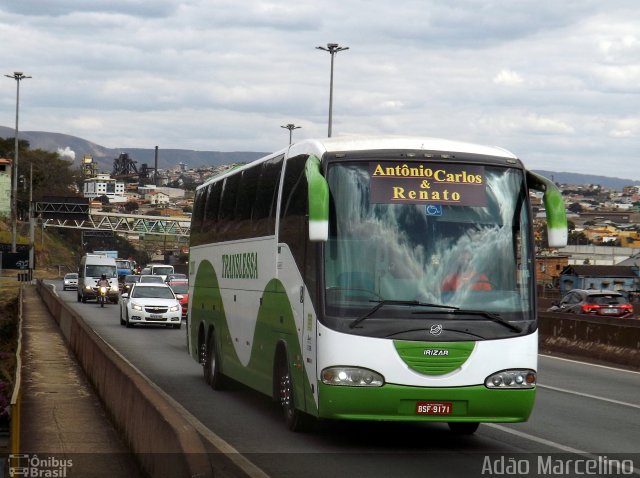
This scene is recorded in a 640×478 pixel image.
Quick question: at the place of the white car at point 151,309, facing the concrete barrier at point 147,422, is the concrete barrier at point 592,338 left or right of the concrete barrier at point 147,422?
left

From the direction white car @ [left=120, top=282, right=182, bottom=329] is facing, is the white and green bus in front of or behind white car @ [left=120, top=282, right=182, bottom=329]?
in front

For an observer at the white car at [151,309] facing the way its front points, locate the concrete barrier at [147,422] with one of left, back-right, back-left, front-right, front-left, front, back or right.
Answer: front

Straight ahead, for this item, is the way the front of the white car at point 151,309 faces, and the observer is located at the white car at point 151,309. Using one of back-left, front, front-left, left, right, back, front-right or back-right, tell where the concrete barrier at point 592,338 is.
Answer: front-left

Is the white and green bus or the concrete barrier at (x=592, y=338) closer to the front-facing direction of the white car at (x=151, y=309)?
the white and green bus

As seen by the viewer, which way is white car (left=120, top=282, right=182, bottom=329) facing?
toward the camera

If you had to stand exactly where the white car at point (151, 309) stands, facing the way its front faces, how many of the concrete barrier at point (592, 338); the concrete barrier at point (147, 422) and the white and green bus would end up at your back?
0
